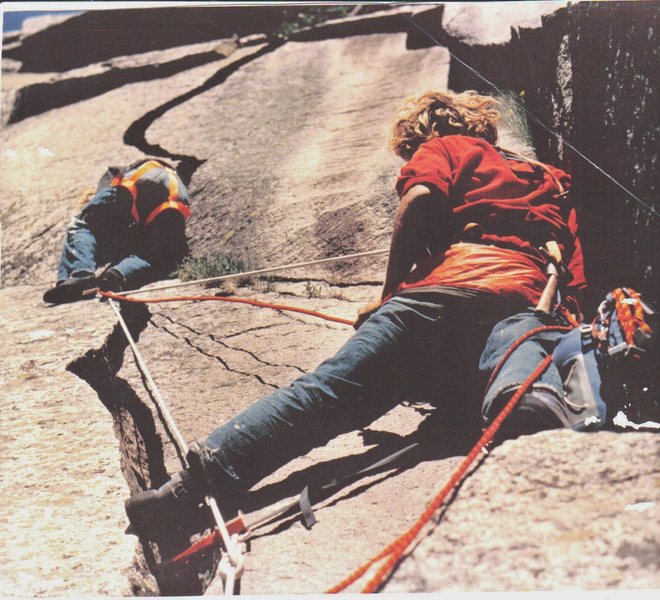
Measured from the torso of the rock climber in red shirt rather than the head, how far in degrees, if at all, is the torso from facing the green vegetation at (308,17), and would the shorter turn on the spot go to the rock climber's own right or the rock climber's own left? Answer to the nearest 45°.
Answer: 0° — they already face it

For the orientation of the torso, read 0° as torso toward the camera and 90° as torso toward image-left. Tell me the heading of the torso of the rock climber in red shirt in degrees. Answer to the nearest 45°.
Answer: approximately 180°
